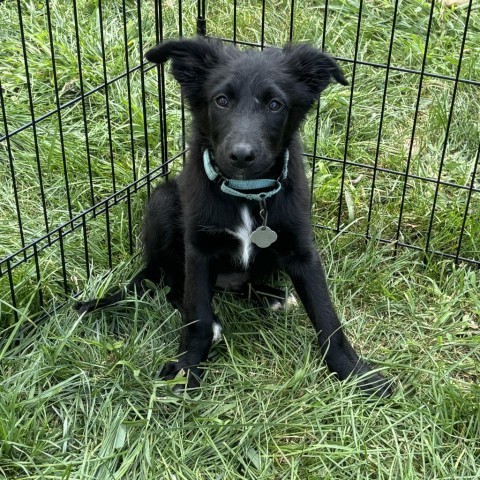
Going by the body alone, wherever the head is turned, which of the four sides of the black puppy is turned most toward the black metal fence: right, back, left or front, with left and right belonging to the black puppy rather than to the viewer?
back

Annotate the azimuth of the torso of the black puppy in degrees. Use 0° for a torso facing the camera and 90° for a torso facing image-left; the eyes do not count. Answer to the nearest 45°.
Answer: approximately 0°
